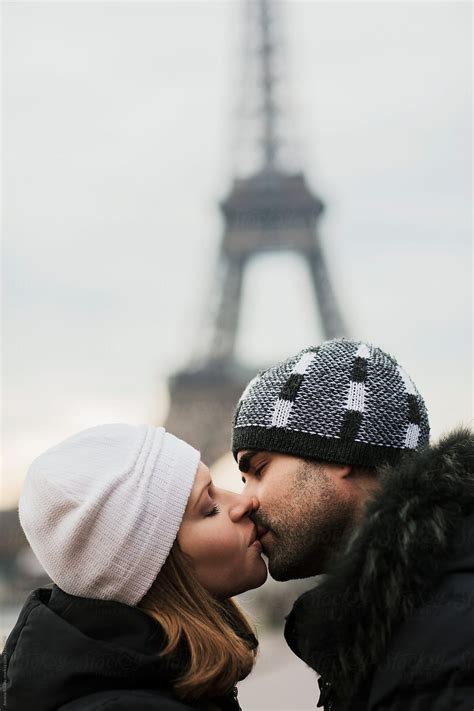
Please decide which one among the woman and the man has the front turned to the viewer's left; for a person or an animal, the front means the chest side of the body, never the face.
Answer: the man

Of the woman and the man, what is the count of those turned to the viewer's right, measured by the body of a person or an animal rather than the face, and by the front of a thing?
1

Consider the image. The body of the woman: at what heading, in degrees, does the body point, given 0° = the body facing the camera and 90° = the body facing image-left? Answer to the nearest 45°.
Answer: approximately 270°

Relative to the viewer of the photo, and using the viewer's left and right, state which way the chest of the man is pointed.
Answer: facing to the left of the viewer

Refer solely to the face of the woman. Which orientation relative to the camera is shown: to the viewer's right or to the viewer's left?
to the viewer's right

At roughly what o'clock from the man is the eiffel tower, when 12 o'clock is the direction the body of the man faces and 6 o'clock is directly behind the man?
The eiffel tower is roughly at 3 o'clock from the man.

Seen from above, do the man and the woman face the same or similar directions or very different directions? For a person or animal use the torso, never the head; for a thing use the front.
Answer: very different directions

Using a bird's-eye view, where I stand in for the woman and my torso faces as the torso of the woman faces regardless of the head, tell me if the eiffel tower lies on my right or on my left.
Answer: on my left

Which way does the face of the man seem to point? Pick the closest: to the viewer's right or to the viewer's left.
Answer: to the viewer's left
